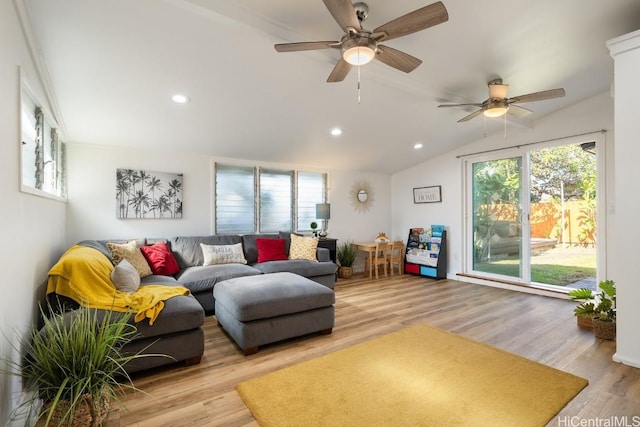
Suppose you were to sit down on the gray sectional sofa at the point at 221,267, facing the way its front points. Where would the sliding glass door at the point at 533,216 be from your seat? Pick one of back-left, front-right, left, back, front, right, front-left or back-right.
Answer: left

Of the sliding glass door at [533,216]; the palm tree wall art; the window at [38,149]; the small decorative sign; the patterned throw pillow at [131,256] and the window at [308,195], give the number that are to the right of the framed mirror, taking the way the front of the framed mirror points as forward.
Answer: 4

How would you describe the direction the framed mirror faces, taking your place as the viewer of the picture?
facing the viewer and to the right of the viewer

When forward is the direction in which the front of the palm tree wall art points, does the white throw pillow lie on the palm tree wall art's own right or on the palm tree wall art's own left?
on the palm tree wall art's own left

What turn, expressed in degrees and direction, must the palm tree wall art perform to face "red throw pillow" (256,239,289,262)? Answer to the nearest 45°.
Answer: approximately 90° to its left

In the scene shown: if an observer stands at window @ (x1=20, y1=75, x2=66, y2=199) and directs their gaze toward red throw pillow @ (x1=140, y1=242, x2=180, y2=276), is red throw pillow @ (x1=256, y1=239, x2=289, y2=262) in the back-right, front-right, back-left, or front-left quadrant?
front-right

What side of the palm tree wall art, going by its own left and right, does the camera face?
front

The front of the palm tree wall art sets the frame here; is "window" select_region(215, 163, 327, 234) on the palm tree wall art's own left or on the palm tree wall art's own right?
on the palm tree wall art's own left

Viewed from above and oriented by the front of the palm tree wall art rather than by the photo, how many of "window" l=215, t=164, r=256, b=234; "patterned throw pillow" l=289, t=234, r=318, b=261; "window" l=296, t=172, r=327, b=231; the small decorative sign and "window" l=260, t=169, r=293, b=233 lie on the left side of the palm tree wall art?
5

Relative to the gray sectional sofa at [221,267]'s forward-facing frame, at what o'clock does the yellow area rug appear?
The yellow area rug is roughly at 11 o'clock from the gray sectional sofa.

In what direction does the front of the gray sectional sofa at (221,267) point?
toward the camera

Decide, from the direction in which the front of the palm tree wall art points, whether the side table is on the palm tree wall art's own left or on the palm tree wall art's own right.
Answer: on the palm tree wall art's own left

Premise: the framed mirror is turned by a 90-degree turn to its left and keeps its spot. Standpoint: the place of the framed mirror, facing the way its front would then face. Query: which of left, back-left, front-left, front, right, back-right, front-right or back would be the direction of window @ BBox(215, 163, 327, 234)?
back

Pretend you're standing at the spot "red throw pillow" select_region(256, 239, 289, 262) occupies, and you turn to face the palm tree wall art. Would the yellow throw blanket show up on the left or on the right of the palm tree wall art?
left
